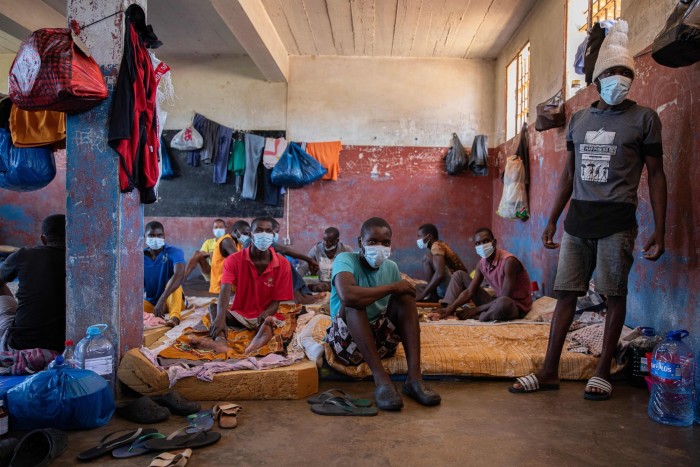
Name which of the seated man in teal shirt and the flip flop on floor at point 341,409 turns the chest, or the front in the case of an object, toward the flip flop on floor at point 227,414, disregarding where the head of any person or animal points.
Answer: the flip flop on floor at point 341,409

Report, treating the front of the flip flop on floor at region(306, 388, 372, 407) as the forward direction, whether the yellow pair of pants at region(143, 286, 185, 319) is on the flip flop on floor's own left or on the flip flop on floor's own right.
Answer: on the flip flop on floor's own right

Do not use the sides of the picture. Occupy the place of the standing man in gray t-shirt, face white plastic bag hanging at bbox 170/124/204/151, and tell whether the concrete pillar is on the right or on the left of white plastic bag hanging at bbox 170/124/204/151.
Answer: left

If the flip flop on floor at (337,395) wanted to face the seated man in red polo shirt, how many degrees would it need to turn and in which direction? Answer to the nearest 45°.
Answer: approximately 45° to its right

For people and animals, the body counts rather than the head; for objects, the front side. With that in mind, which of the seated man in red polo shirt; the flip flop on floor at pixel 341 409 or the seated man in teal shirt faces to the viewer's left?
the flip flop on floor

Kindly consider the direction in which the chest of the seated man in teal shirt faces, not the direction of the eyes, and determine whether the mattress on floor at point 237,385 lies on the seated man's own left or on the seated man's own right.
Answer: on the seated man's own right

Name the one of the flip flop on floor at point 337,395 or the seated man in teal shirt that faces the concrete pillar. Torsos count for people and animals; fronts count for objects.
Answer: the flip flop on floor

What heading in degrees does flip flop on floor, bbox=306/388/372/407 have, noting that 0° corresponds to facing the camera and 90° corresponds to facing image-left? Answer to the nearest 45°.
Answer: approximately 90°

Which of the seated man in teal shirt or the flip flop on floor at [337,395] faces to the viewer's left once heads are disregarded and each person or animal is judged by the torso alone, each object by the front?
the flip flop on floor
